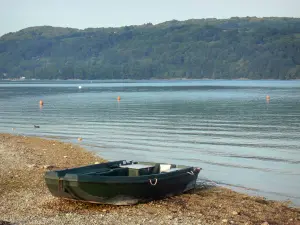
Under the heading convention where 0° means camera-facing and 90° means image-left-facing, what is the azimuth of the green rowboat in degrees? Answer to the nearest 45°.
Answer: approximately 225°
